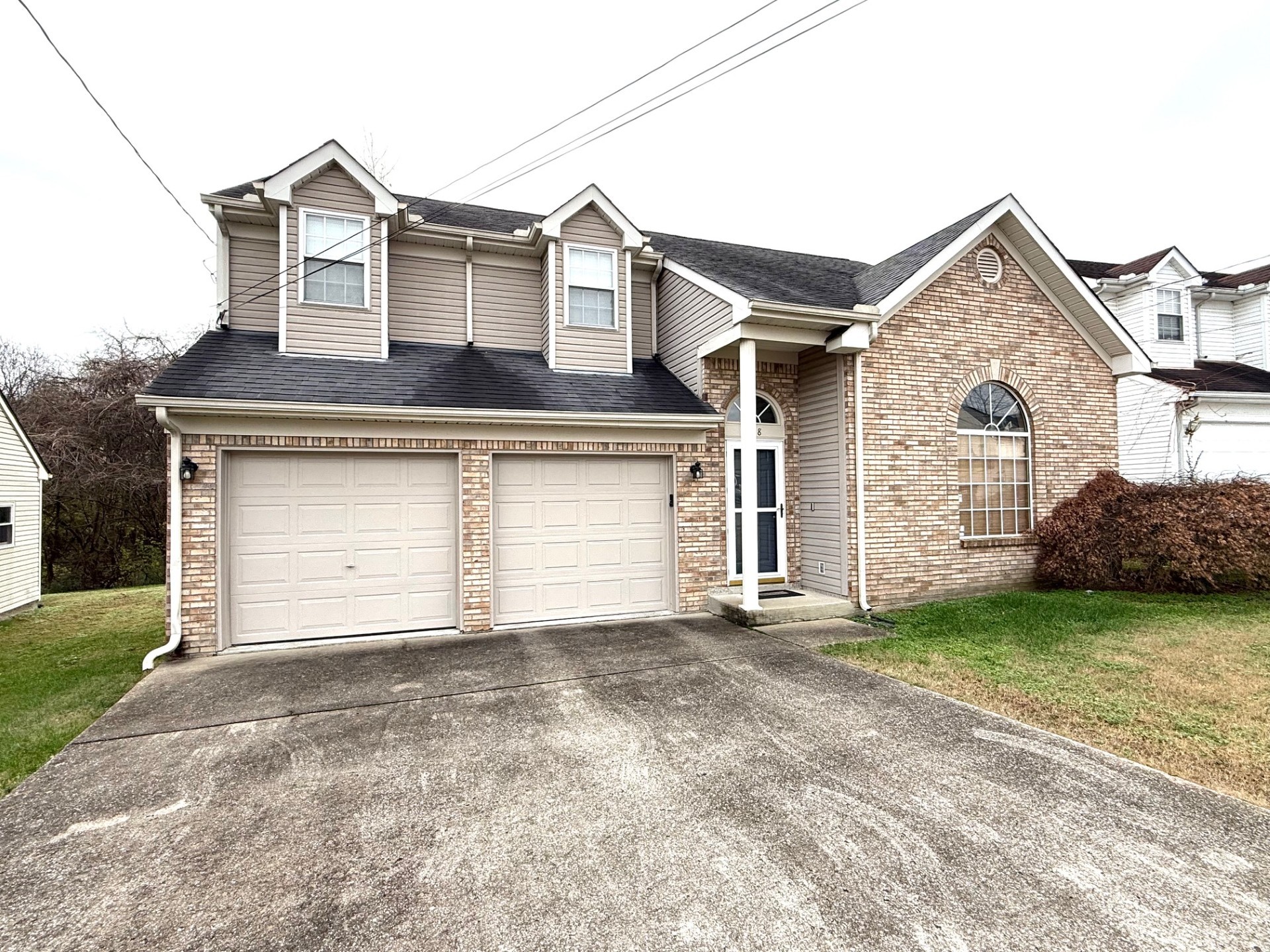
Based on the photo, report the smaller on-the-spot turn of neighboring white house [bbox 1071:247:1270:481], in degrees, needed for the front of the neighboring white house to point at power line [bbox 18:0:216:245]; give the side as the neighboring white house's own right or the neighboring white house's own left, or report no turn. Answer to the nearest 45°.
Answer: approximately 90° to the neighboring white house's own right

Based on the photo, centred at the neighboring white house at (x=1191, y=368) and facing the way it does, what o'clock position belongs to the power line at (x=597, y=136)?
The power line is roughly at 2 o'clock from the neighboring white house.

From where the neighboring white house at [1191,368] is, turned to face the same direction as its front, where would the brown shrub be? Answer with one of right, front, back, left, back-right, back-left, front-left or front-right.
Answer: front-right

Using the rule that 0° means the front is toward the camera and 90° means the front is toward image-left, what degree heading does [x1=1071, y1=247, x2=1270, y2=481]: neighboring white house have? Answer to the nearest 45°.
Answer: approximately 315°

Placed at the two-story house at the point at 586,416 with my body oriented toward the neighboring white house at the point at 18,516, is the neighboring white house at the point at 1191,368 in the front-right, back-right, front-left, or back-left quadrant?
back-right

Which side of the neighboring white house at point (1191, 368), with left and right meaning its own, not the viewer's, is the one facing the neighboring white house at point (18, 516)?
right

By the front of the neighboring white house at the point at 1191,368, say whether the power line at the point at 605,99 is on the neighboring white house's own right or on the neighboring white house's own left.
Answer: on the neighboring white house's own right
